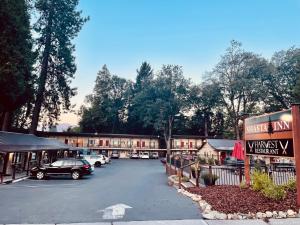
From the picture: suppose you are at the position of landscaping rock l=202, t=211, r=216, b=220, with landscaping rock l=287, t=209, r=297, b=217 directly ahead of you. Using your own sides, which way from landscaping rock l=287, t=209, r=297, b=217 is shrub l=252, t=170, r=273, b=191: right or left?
left

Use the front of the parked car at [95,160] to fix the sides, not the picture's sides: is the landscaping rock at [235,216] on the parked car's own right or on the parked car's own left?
on the parked car's own left

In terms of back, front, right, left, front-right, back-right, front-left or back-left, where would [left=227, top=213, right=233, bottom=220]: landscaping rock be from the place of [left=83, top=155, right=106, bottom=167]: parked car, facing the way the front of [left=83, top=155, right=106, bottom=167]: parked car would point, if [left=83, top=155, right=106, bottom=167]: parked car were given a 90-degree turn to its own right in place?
back

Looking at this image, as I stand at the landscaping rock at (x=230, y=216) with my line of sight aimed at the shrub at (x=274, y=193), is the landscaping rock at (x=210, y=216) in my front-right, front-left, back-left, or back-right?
back-left
